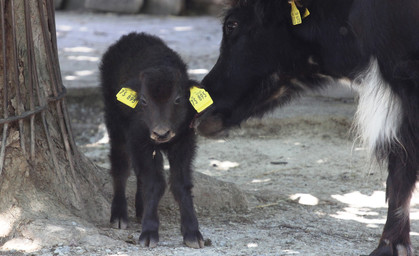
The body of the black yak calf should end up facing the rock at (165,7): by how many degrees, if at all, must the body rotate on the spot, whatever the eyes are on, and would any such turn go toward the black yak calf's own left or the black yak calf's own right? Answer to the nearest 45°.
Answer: approximately 180°

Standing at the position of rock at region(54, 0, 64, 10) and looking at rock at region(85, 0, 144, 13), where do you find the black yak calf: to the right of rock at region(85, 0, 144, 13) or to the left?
right

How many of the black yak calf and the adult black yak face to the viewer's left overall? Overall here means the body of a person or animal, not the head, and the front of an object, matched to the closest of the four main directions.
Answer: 1

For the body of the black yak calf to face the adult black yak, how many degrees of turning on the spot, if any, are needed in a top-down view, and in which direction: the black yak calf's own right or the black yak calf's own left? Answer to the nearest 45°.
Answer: approximately 90° to the black yak calf's own left

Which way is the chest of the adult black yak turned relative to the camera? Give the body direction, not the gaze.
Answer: to the viewer's left

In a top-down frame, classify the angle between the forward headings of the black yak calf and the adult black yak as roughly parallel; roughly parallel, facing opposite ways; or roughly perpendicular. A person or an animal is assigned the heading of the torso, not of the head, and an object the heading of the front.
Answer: roughly perpendicular

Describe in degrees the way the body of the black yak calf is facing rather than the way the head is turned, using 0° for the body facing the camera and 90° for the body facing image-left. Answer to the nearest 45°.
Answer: approximately 0°

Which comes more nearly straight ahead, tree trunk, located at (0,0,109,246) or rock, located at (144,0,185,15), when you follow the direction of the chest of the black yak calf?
the tree trunk

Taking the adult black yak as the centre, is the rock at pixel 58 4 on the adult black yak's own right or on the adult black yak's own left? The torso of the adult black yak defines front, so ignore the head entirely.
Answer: on the adult black yak's own right
